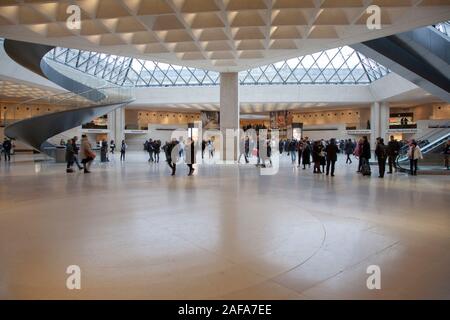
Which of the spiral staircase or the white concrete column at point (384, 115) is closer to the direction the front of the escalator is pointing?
the spiral staircase

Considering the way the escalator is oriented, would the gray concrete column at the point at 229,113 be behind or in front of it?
in front

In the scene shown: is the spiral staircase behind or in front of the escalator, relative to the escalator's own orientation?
in front

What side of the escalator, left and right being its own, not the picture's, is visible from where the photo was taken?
left

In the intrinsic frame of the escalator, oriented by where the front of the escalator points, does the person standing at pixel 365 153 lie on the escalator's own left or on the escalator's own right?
on the escalator's own left

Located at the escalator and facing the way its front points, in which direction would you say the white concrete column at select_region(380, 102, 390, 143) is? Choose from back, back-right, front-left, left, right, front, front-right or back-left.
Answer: right

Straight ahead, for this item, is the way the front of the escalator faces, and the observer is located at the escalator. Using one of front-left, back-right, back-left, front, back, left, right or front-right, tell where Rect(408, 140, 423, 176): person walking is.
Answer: left
